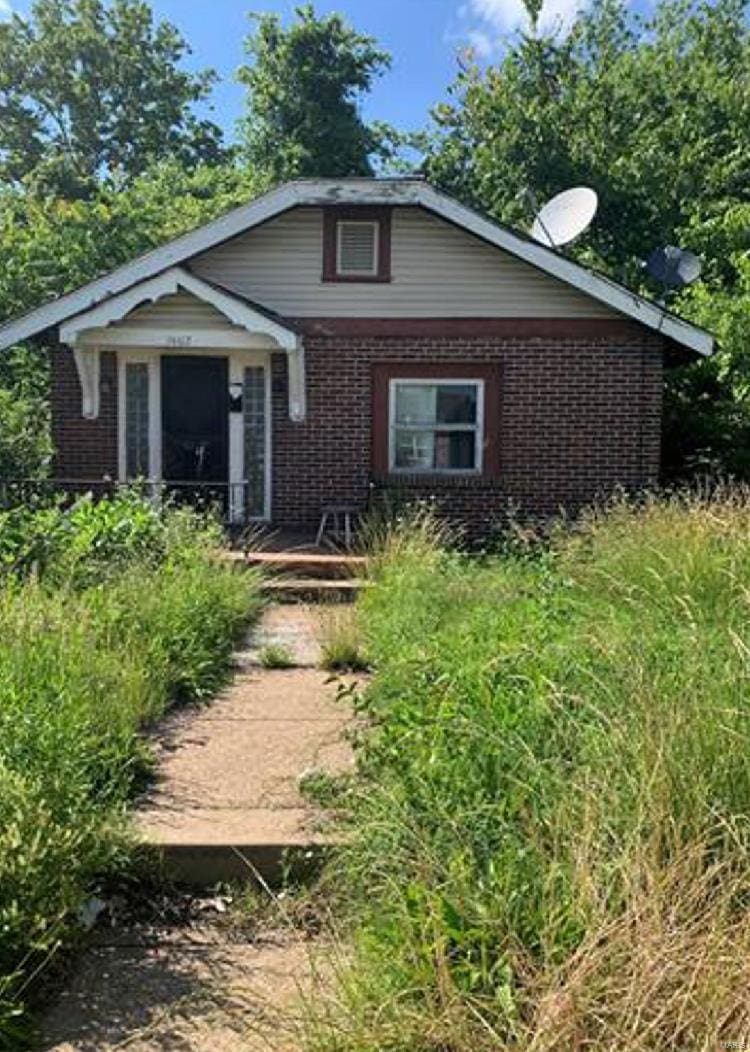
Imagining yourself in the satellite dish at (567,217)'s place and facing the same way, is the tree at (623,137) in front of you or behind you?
behind

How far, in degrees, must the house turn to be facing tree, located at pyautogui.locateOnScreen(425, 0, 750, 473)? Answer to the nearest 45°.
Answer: approximately 135° to its left

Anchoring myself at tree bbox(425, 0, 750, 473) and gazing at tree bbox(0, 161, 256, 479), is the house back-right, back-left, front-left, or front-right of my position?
front-left

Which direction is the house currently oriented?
toward the camera

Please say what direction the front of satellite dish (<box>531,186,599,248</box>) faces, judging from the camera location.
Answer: facing the viewer and to the left of the viewer
